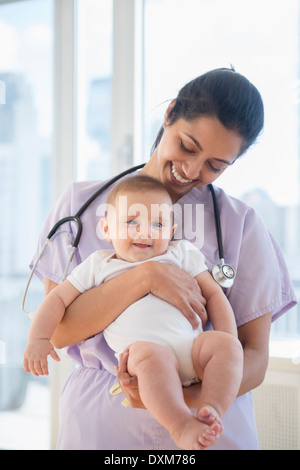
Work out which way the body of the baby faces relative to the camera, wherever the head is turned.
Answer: toward the camera

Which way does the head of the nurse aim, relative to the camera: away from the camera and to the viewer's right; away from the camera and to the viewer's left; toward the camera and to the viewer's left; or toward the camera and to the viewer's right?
toward the camera and to the viewer's left

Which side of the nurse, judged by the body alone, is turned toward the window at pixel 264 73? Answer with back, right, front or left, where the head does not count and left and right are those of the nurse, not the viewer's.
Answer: back

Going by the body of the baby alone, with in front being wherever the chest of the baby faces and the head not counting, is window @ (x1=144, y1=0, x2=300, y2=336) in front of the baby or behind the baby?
behind
